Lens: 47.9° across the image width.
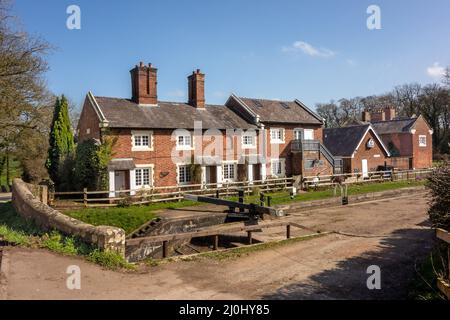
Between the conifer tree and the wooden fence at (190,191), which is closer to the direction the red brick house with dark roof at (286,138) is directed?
the wooden fence

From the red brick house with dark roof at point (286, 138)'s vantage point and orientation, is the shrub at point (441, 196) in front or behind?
in front

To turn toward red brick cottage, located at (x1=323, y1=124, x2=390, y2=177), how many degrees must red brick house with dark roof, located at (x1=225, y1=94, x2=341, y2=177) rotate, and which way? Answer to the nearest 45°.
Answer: approximately 135° to its left

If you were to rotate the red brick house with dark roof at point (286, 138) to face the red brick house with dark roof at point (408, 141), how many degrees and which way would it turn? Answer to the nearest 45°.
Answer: approximately 135° to its left

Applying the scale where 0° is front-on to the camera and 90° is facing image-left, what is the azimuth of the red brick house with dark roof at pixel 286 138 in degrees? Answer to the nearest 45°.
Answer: approximately 0°
